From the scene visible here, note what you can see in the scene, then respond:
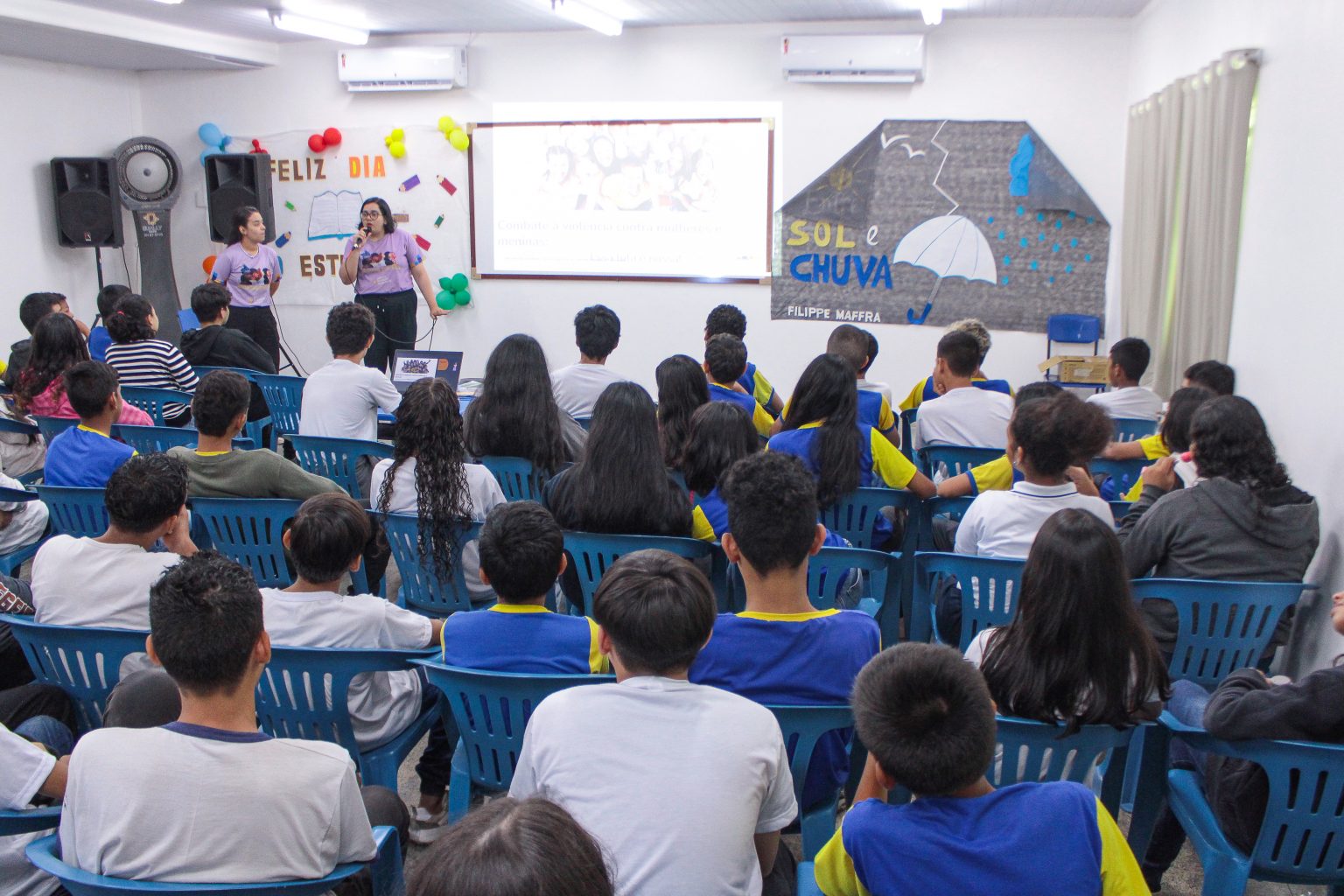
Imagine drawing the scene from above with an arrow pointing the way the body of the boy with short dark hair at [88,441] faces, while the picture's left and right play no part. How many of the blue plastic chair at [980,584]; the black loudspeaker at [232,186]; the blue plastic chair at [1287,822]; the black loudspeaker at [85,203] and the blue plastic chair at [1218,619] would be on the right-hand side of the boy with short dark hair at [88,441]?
3

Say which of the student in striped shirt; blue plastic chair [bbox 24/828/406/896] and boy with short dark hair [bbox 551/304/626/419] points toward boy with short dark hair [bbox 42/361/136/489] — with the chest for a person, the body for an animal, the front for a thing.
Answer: the blue plastic chair

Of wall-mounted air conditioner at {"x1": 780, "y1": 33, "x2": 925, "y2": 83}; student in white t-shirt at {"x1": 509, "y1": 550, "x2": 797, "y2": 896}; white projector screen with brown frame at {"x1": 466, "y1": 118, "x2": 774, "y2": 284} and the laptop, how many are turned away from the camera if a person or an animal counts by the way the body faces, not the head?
1

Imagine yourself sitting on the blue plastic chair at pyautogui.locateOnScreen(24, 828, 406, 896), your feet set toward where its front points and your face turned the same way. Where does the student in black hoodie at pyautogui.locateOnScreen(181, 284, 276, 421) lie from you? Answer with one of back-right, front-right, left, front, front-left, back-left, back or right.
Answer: front

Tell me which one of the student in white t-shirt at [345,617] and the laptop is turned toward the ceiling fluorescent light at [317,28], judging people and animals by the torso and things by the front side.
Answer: the student in white t-shirt

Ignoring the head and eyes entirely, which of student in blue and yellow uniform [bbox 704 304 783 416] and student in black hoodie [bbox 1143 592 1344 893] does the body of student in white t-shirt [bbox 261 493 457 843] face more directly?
the student in blue and yellow uniform

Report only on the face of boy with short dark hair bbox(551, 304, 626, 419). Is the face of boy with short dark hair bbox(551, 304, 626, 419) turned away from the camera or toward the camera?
away from the camera

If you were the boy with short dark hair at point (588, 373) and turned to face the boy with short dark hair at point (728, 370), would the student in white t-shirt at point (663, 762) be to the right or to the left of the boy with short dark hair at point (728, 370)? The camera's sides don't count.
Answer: right

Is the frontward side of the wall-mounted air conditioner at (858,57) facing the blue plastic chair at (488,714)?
yes

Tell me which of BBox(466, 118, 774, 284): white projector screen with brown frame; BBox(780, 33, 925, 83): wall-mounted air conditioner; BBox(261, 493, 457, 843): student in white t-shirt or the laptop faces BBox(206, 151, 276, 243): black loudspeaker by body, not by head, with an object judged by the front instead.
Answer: the student in white t-shirt

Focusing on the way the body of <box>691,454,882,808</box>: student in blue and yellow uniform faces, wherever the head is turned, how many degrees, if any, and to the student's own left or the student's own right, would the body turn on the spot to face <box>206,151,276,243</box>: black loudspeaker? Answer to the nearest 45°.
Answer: approximately 45° to the student's own left

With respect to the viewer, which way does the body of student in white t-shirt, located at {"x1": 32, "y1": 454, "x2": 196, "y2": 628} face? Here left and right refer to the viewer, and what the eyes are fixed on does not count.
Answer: facing away from the viewer and to the right of the viewer

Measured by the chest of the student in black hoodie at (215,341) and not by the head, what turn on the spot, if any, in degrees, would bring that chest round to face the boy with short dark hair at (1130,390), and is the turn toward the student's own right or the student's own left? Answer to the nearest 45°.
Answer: approximately 90° to the student's own right

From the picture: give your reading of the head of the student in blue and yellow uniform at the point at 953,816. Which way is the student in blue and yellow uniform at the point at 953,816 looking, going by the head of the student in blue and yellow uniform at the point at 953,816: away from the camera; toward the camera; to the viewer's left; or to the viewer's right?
away from the camera

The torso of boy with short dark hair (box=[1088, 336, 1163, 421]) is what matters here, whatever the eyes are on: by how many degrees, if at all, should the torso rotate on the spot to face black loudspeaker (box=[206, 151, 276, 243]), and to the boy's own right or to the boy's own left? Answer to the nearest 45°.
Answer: approximately 45° to the boy's own left

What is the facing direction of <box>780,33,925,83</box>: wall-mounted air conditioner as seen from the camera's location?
facing the viewer

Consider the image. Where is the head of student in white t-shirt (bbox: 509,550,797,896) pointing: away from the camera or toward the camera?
away from the camera

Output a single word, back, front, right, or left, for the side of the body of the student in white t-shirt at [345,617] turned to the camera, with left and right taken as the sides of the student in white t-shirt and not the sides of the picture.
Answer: back

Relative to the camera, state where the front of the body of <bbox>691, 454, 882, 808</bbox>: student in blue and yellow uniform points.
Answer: away from the camera

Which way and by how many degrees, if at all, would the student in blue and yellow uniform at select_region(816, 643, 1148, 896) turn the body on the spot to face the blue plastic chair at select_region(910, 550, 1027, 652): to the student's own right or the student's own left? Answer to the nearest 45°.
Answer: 0° — they already face it

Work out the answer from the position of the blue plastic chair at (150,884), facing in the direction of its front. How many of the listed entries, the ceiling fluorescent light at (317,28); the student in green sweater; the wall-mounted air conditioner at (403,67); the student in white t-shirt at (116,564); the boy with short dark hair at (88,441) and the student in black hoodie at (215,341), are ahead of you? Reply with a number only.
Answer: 6

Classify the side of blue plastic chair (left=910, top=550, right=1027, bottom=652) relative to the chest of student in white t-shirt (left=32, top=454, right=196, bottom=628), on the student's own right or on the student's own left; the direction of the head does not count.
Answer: on the student's own right
